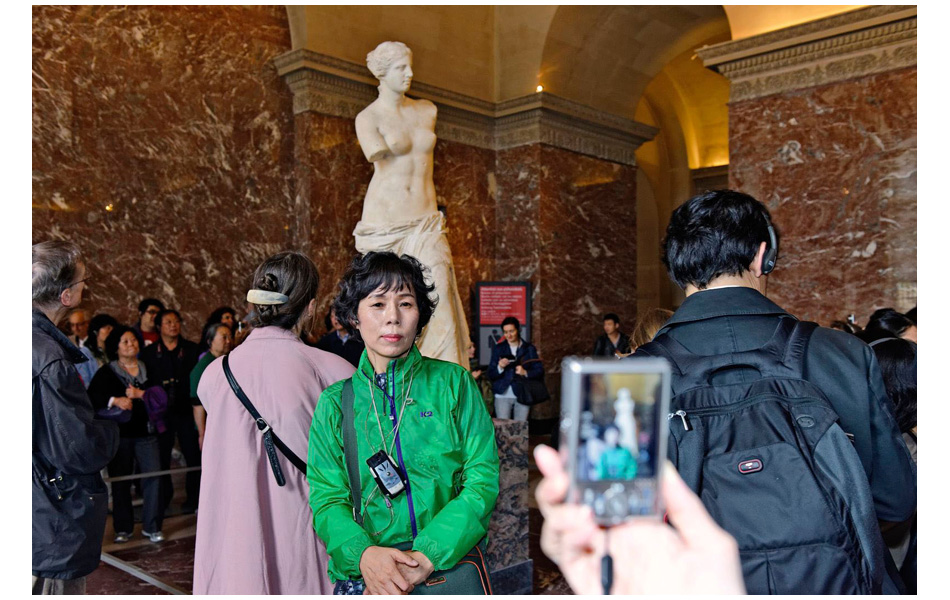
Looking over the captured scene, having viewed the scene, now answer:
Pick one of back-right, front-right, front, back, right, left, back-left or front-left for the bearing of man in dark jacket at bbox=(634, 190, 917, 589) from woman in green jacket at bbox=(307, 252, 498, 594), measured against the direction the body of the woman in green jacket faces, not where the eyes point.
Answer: front-left

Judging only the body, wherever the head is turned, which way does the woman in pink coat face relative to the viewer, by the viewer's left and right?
facing away from the viewer and to the right of the viewer

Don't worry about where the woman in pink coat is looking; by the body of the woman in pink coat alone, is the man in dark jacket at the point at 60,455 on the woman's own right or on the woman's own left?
on the woman's own left

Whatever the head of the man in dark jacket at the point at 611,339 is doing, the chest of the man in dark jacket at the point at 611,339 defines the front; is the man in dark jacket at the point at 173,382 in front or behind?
in front

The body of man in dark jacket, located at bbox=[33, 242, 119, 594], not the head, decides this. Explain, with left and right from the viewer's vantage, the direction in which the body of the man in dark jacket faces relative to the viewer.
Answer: facing away from the viewer and to the right of the viewer

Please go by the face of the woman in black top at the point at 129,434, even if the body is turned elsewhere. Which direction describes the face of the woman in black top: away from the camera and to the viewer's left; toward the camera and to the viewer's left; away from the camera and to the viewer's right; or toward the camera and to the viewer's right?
toward the camera and to the viewer's right

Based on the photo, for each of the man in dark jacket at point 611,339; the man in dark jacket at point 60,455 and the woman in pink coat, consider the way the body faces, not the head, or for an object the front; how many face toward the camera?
1

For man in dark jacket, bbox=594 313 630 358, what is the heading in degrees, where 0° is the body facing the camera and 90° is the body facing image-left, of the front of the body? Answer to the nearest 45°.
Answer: approximately 0°
